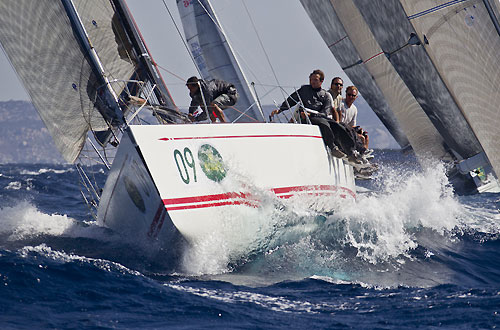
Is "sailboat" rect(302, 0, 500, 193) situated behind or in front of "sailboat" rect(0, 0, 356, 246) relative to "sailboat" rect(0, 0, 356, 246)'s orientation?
behind

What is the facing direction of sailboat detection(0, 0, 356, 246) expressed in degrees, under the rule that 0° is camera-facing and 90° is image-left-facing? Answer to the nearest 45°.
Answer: approximately 45°
